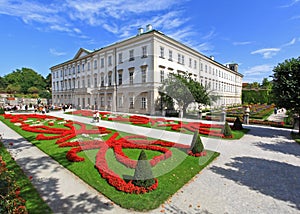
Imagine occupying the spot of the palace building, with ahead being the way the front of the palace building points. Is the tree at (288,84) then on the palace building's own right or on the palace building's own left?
on the palace building's own left

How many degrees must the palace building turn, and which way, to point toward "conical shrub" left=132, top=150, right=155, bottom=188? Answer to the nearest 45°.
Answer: approximately 45° to its left

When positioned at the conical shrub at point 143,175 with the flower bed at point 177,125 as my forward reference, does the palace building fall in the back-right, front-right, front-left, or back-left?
front-left

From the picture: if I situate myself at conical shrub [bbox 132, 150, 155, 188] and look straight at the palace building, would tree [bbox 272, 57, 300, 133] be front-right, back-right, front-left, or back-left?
front-right

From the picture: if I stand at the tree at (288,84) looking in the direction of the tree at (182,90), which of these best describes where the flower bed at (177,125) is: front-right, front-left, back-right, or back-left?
front-left

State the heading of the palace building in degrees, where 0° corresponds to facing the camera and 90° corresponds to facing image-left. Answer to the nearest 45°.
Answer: approximately 45°
